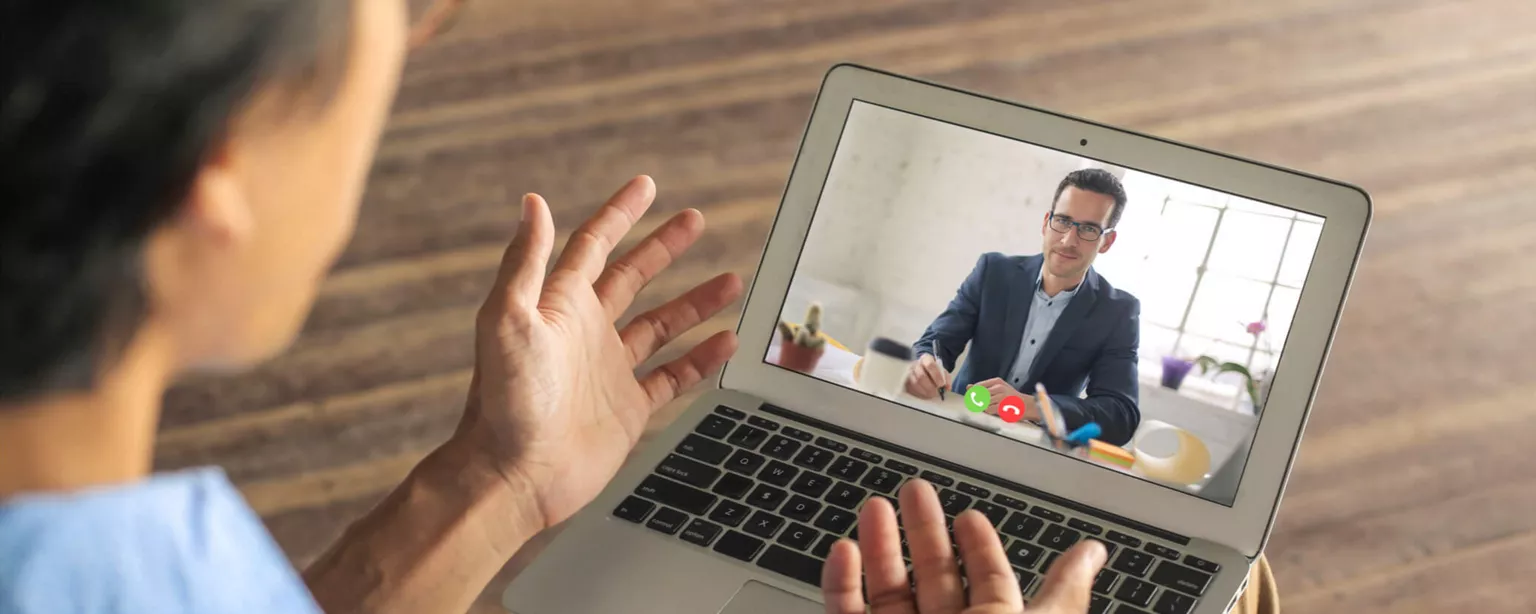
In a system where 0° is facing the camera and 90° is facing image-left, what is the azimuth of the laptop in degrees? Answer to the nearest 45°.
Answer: approximately 45°
